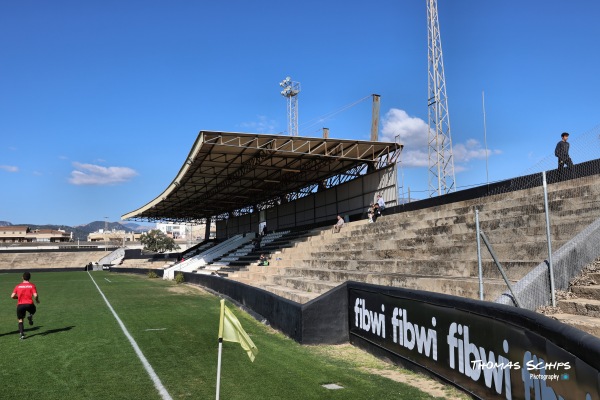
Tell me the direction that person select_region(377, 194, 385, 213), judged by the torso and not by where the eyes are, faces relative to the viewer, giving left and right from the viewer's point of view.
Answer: facing to the left of the viewer

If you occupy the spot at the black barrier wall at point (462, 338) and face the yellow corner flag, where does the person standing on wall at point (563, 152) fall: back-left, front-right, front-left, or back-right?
back-right

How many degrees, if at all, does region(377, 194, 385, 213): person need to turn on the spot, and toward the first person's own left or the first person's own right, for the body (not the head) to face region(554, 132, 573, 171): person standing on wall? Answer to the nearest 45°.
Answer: approximately 90° to the first person's own left

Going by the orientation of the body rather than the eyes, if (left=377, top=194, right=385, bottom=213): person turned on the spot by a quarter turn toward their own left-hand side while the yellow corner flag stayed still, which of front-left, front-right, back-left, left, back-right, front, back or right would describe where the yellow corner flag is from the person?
front
